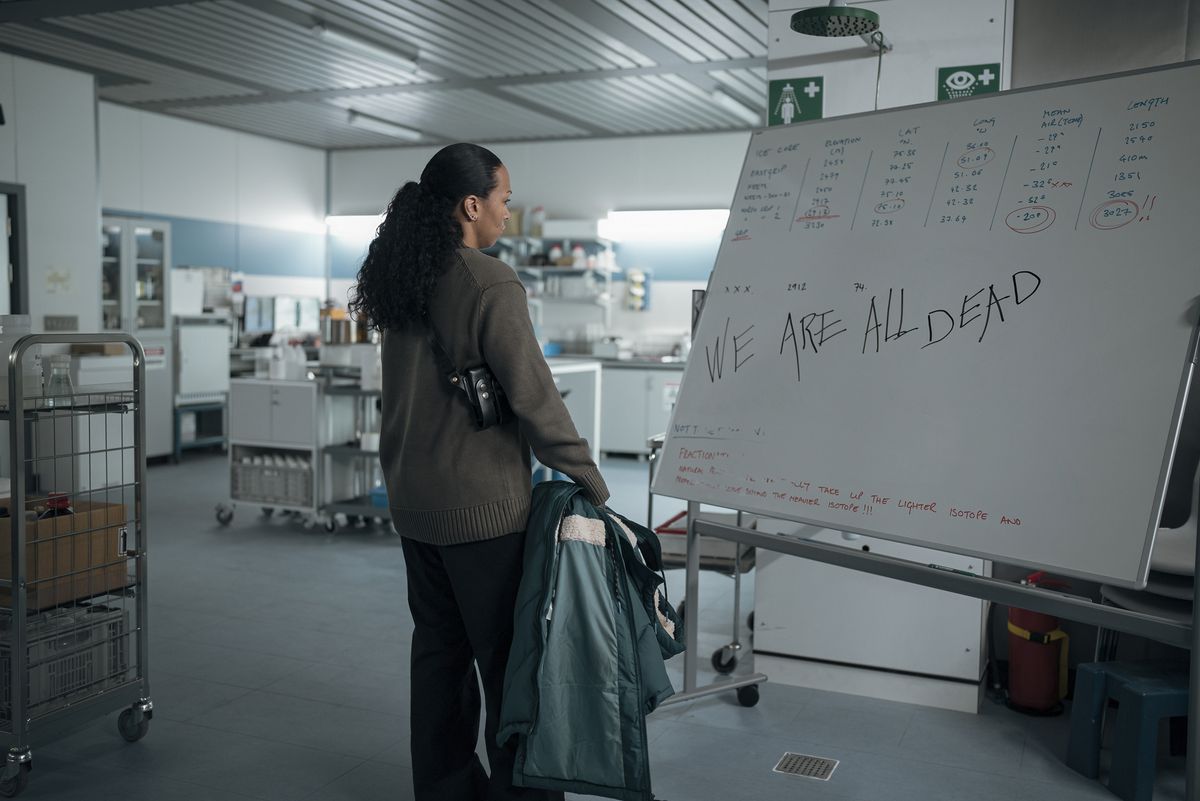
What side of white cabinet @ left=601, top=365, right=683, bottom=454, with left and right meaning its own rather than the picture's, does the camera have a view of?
front

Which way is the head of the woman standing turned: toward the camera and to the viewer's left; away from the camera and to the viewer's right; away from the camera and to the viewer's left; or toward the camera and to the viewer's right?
away from the camera and to the viewer's right

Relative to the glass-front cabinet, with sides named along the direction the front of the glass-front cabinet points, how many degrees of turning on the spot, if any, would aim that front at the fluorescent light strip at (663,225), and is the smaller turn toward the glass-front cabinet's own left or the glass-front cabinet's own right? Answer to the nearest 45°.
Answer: approximately 45° to the glass-front cabinet's own left

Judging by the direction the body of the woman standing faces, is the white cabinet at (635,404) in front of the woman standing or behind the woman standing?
in front

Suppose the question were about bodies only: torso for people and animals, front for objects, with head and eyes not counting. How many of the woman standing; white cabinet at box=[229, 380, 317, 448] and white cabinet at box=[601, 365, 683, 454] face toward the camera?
2

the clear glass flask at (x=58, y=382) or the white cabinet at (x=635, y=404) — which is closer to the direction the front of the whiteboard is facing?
the clear glass flask

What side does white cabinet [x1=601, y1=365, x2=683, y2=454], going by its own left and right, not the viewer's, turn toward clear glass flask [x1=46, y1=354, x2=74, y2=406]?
front

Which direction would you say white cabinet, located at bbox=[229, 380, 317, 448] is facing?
toward the camera

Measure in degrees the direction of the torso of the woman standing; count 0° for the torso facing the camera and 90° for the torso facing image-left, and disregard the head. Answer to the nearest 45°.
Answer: approximately 225°

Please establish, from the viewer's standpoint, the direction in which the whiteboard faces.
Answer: facing the viewer and to the left of the viewer

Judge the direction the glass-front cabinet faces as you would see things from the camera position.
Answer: facing the viewer and to the right of the viewer

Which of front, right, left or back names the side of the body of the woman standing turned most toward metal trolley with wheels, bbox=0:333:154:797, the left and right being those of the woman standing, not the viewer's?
left

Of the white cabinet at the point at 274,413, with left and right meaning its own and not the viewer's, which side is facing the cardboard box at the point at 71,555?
front

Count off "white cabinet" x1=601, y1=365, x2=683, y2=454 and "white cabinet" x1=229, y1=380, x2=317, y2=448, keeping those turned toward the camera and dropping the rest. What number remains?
2

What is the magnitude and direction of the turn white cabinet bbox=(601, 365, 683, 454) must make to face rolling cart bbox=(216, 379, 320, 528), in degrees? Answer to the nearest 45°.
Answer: approximately 45° to its right
